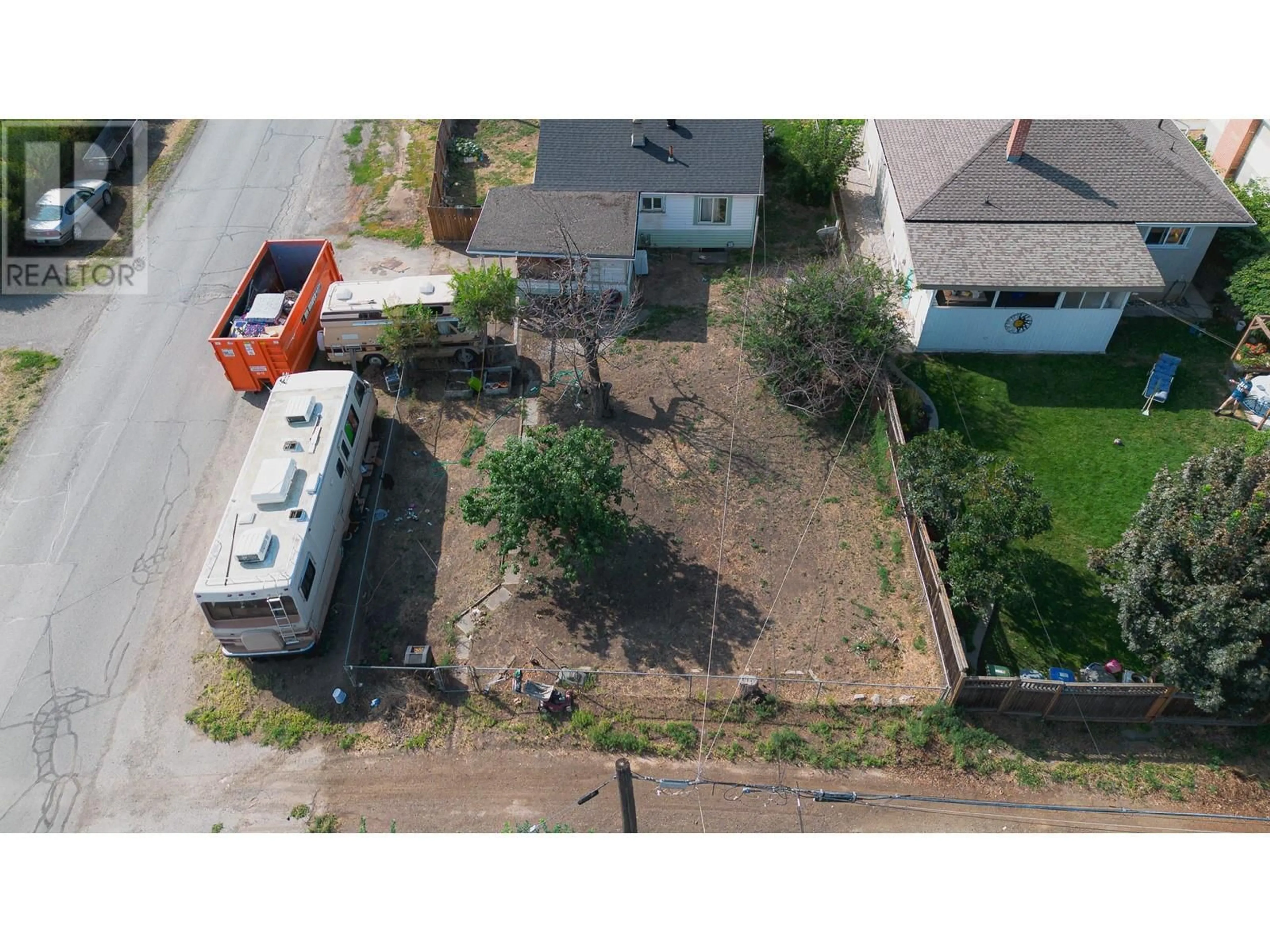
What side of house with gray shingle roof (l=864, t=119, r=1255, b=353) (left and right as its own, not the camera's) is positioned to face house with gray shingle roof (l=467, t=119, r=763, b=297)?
left

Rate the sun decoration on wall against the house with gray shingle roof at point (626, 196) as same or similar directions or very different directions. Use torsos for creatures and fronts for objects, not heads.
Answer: very different directions

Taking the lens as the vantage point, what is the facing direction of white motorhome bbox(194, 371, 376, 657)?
facing away from the viewer and to the right of the viewer

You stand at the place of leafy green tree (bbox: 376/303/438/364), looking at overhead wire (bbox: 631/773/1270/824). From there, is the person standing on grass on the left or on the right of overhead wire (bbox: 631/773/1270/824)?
left

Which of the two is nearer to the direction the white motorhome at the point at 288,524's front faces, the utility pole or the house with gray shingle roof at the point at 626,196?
the house with gray shingle roof

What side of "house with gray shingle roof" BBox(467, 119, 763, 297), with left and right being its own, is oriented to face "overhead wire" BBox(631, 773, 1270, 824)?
back

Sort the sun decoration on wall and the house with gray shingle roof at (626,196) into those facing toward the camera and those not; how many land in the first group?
1

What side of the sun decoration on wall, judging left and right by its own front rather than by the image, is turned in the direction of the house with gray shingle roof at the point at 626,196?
right

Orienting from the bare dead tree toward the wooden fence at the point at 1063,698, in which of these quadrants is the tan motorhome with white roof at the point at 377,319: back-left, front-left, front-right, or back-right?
back-right

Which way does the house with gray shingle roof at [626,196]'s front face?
away from the camera

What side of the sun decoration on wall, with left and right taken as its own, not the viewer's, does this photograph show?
front

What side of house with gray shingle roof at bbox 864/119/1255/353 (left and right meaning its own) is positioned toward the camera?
back

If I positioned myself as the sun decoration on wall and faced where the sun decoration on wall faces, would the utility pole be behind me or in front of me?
in front

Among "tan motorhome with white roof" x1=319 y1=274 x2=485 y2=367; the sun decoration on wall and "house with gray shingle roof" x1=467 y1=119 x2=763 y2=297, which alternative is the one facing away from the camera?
the house with gray shingle roof

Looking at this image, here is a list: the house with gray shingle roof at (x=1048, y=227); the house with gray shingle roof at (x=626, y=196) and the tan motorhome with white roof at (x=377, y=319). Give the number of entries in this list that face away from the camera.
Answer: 2
